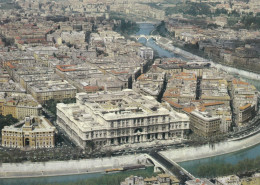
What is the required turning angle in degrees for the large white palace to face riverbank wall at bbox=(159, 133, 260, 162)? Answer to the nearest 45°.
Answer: approximately 90° to its left

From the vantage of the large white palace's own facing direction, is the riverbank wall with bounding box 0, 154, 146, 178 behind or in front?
in front

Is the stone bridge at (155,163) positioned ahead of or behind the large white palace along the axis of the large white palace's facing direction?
ahead

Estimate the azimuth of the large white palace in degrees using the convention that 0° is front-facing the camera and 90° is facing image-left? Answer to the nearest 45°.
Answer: approximately 0°
